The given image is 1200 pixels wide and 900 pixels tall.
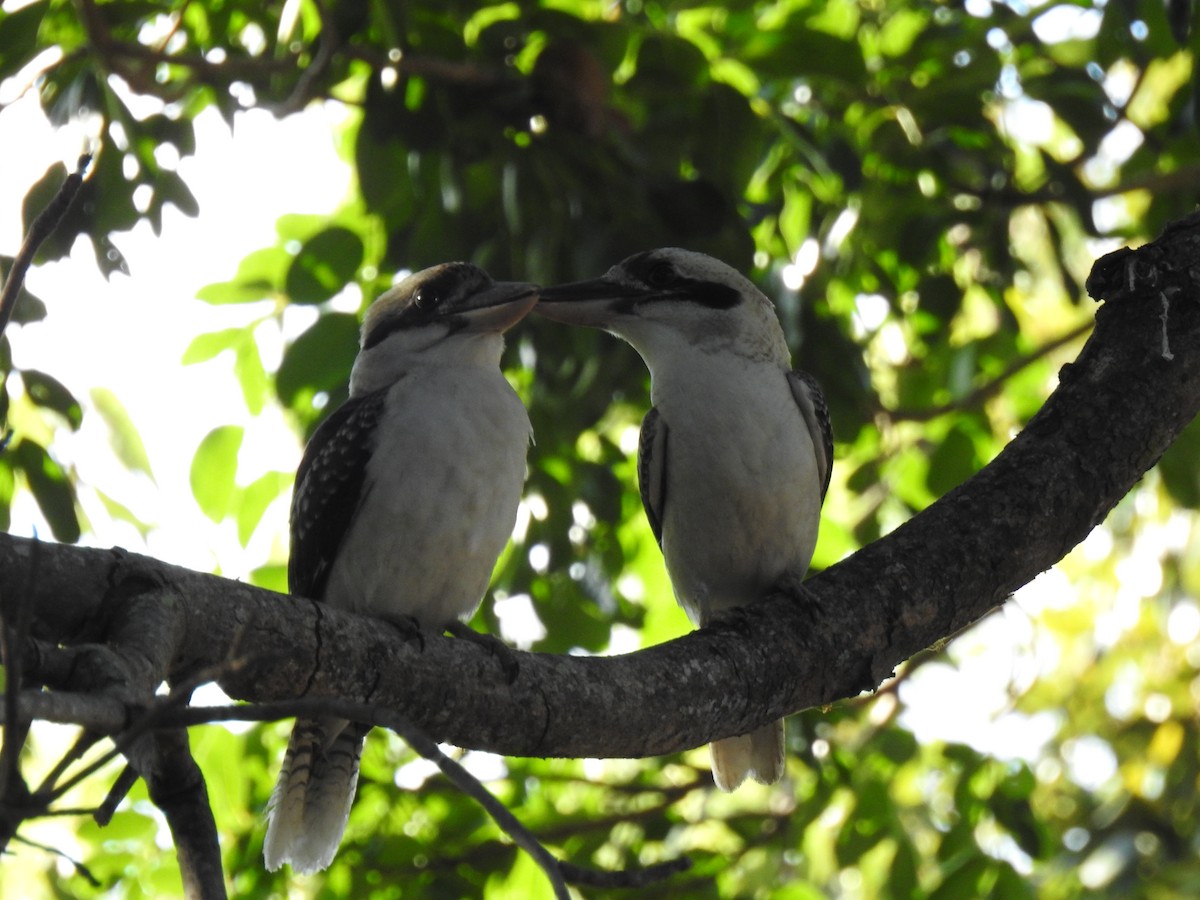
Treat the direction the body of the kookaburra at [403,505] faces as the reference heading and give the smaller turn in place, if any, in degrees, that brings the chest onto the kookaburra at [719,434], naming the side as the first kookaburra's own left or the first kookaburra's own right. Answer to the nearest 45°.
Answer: approximately 45° to the first kookaburra's own left

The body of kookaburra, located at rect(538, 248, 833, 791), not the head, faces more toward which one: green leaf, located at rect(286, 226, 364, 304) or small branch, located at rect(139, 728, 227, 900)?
the small branch

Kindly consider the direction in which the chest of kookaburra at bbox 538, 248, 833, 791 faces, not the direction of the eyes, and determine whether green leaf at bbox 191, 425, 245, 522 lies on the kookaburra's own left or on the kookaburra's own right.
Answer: on the kookaburra's own right

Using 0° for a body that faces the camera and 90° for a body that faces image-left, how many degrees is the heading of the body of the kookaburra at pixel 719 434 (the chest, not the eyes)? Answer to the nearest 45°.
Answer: approximately 0°
